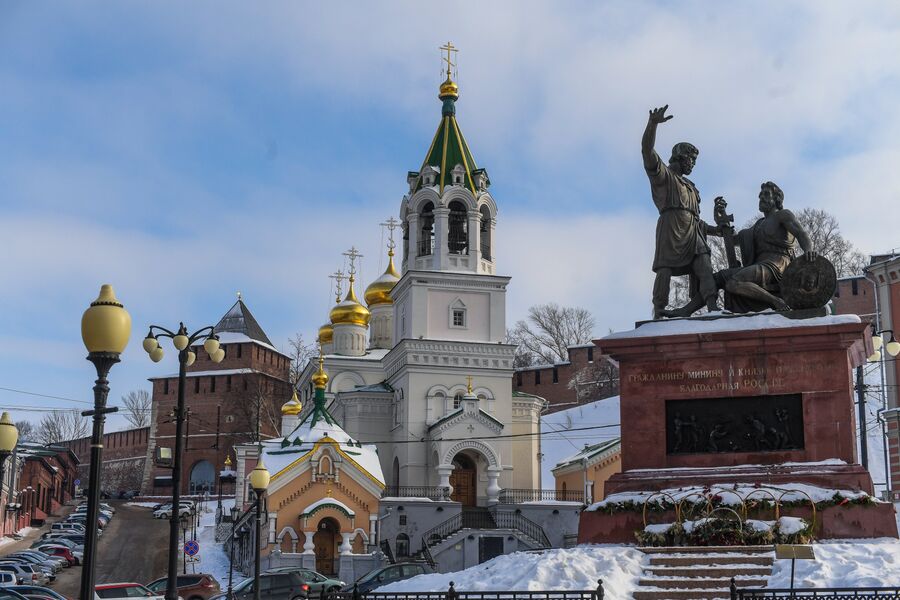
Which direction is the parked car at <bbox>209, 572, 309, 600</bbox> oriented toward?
to the viewer's left

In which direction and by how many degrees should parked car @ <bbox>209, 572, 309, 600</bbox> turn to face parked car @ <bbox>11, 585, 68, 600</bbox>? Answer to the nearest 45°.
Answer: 0° — it already faces it

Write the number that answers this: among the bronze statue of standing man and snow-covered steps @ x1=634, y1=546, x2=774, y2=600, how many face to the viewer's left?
0

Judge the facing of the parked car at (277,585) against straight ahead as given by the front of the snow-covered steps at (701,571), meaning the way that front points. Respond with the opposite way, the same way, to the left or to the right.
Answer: to the right

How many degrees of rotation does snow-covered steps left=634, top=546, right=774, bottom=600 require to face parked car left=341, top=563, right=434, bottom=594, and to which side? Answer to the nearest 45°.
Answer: approximately 135° to its right

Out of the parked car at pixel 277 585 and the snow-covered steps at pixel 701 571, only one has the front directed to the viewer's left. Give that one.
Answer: the parked car

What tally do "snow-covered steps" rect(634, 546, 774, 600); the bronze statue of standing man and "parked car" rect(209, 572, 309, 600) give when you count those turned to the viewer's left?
1

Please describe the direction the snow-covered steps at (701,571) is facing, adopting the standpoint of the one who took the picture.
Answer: facing the viewer

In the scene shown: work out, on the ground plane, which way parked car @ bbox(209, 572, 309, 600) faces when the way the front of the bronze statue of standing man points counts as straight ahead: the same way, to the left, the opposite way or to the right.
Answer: to the right

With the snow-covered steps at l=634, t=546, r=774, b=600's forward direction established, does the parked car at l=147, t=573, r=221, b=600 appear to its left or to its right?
on its right

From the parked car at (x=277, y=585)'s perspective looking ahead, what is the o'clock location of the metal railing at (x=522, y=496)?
The metal railing is roughly at 4 o'clock from the parked car.
